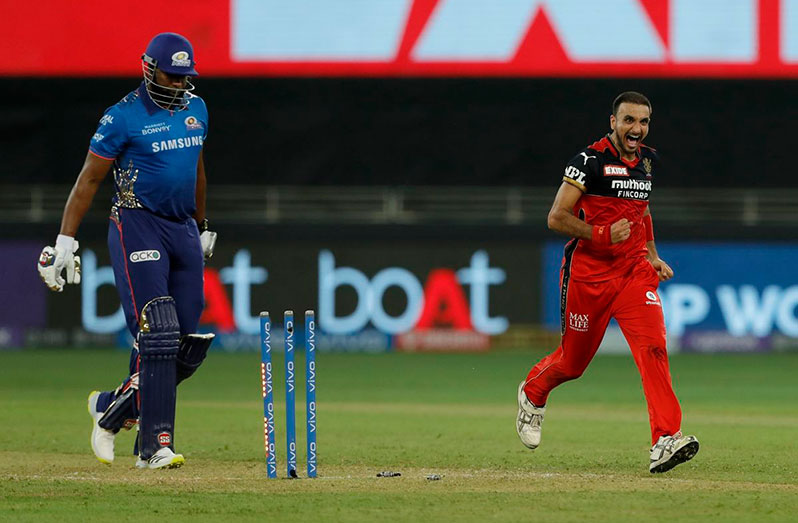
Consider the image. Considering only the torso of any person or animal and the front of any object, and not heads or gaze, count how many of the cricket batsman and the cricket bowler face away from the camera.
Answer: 0

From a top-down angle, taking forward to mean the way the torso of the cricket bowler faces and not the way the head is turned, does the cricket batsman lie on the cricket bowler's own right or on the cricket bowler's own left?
on the cricket bowler's own right

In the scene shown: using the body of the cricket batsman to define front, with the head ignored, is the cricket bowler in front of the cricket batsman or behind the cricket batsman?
in front

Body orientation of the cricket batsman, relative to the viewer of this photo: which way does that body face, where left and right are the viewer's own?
facing the viewer and to the right of the viewer
